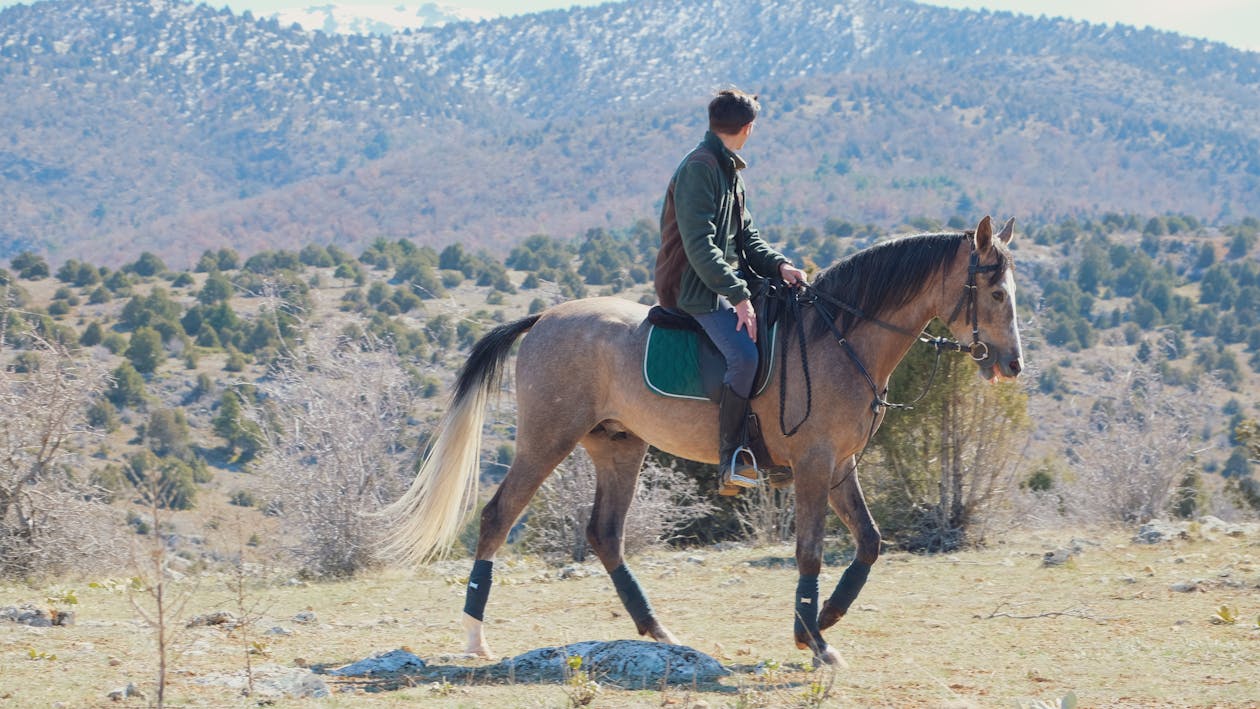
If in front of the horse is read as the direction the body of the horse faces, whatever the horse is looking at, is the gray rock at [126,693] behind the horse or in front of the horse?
behind

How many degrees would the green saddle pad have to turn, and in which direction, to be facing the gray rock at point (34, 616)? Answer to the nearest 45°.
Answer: approximately 180°

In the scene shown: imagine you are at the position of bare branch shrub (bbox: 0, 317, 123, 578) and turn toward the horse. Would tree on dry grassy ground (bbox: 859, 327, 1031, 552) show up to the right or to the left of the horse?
left

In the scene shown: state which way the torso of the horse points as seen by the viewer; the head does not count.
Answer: to the viewer's right

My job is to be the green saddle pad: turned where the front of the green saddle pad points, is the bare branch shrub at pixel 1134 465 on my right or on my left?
on my left

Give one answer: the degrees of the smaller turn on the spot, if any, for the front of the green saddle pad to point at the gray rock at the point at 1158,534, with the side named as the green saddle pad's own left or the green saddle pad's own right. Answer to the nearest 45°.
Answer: approximately 45° to the green saddle pad's own left

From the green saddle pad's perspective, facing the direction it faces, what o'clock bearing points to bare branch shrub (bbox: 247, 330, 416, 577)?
The bare branch shrub is roughly at 8 o'clock from the green saddle pad.

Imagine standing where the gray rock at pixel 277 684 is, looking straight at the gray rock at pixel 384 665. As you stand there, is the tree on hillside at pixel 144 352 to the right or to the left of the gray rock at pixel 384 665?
left

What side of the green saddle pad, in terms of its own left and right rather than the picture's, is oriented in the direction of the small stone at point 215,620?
back

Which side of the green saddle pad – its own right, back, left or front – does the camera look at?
right

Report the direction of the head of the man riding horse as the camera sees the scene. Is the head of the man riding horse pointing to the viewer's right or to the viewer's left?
to the viewer's right
